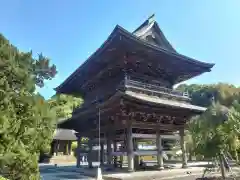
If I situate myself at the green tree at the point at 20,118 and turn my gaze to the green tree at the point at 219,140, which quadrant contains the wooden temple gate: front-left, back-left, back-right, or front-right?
front-left

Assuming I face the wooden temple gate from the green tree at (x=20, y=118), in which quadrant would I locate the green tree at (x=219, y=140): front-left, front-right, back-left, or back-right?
front-right
